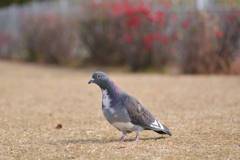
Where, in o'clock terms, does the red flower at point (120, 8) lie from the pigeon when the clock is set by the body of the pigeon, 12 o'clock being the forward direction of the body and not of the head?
The red flower is roughly at 3 o'clock from the pigeon.

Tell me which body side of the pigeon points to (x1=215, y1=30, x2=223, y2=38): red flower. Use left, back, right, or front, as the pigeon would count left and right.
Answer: right

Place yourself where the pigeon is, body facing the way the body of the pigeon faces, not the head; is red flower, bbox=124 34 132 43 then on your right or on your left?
on your right

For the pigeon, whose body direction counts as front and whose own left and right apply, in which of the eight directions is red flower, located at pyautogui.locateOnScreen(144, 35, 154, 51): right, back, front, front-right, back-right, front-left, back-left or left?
right

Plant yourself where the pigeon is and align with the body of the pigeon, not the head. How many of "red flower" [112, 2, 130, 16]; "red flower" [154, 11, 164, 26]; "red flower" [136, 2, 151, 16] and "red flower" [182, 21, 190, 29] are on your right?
4

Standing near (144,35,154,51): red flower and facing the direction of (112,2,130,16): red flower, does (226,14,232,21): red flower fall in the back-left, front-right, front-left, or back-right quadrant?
back-right

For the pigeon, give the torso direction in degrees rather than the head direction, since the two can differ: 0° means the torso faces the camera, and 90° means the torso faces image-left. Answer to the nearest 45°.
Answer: approximately 90°

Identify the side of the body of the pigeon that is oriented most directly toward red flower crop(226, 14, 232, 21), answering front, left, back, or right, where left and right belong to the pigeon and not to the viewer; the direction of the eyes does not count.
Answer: right

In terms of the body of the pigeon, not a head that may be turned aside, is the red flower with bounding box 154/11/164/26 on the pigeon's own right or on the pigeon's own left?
on the pigeon's own right

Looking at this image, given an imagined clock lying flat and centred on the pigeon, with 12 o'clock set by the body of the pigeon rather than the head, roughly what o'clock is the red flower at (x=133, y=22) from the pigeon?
The red flower is roughly at 3 o'clock from the pigeon.
